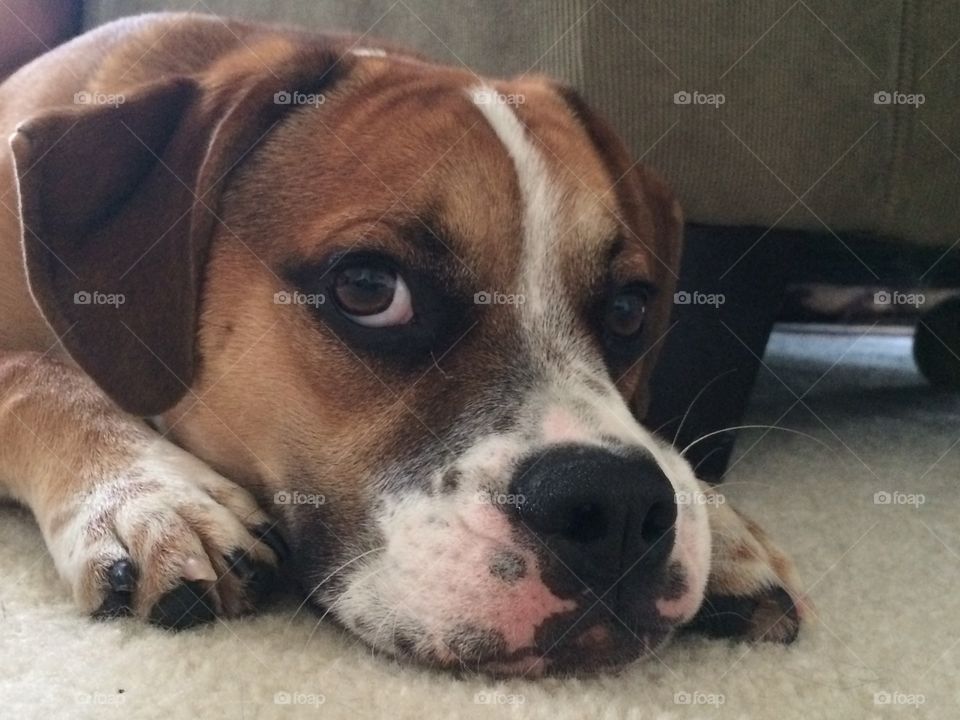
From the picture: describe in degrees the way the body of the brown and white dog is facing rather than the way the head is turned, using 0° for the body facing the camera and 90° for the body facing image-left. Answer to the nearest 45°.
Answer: approximately 315°
